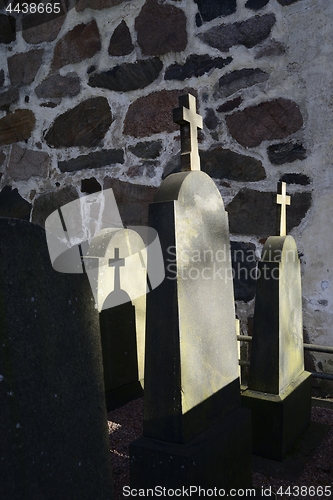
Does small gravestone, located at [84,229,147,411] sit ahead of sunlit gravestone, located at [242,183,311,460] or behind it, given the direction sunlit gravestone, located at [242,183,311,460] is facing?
behind

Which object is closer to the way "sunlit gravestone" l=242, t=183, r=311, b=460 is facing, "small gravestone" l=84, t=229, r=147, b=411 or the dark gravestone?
the dark gravestone

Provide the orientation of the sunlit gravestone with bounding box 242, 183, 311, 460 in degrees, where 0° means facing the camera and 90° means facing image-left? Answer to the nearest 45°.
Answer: approximately 315°

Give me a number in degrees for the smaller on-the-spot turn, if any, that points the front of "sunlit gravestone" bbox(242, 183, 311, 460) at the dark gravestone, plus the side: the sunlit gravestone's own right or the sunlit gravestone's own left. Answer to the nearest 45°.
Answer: approximately 45° to the sunlit gravestone's own right

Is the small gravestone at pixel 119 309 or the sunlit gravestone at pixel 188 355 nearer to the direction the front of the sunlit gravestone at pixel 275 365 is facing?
the sunlit gravestone

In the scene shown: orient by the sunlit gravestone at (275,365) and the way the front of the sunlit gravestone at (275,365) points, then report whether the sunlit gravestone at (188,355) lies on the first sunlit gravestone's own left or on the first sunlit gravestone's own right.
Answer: on the first sunlit gravestone's own right
